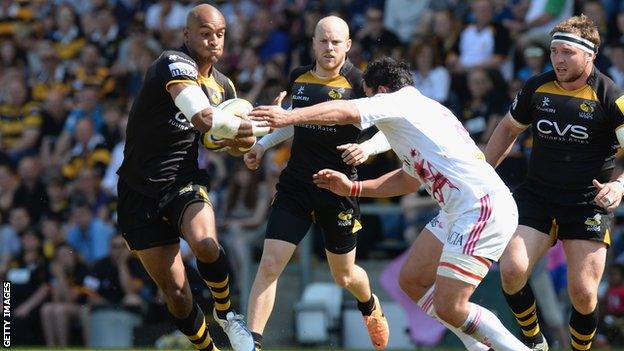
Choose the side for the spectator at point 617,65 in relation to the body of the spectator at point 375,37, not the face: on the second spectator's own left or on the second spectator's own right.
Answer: on the second spectator's own left

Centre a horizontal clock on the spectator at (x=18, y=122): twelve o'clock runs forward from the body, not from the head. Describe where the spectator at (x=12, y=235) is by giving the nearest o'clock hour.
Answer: the spectator at (x=12, y=235) is roughly at 12 o'clock from the spectator at (x=18, y=122).

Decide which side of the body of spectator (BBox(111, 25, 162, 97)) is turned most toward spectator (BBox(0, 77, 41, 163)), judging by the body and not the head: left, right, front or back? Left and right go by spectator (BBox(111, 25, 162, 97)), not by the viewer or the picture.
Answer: right

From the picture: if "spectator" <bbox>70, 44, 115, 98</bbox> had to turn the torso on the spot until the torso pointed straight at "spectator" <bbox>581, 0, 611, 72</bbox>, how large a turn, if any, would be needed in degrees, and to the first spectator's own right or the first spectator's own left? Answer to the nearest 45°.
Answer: approximately 45° to the first spectator's own left

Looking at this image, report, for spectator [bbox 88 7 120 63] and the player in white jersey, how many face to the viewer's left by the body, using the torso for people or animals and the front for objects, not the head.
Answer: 1

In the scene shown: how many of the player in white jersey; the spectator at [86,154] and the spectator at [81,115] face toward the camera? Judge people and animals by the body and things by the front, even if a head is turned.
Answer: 2

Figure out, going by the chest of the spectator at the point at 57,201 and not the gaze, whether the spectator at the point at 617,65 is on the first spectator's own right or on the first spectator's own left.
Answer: on the first spectator's own left

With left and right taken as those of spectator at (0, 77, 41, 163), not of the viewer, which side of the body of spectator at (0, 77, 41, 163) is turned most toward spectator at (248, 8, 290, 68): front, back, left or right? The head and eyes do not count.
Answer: left

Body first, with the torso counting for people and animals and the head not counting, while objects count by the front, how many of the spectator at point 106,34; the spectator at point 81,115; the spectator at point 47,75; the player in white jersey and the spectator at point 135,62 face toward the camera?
4
